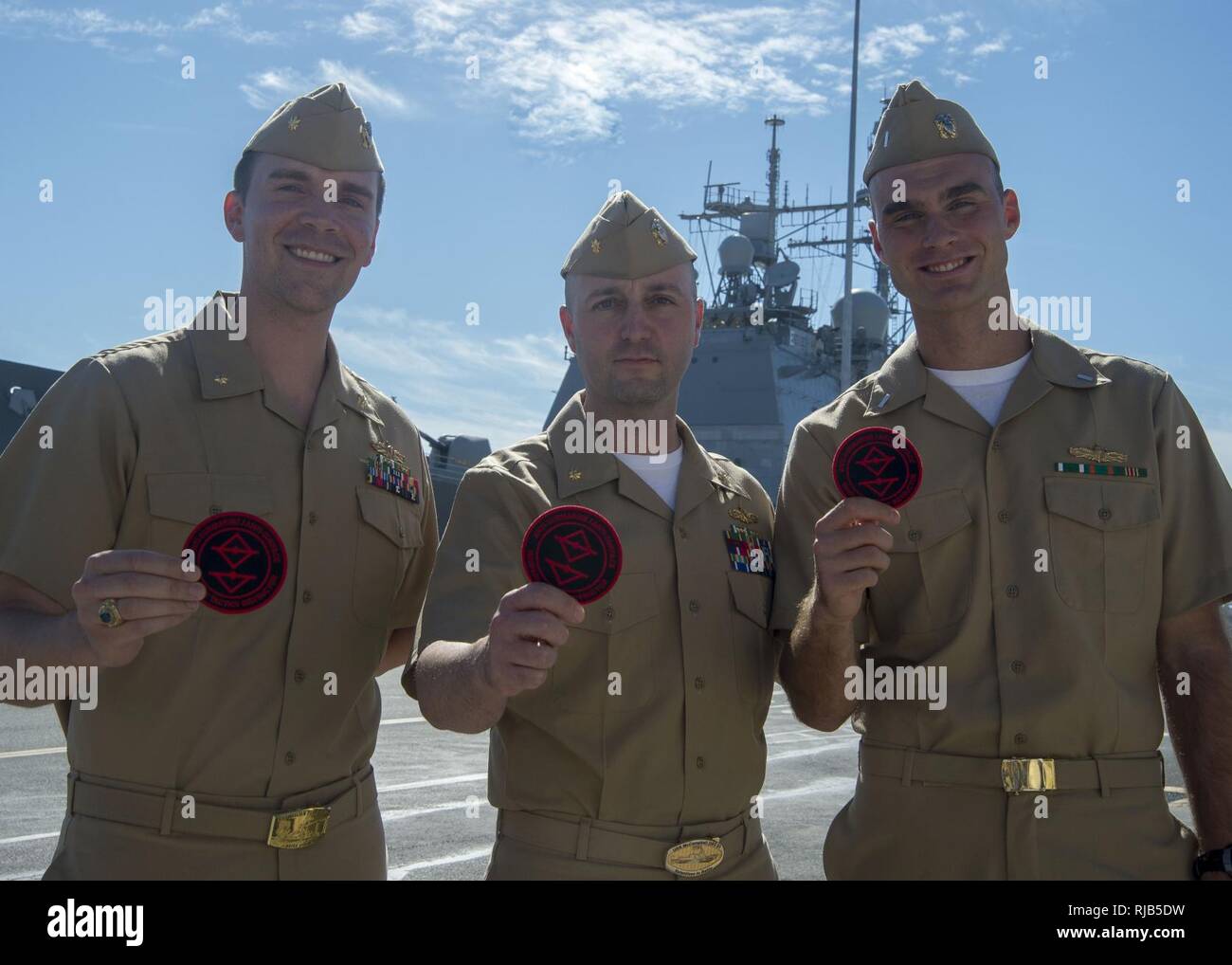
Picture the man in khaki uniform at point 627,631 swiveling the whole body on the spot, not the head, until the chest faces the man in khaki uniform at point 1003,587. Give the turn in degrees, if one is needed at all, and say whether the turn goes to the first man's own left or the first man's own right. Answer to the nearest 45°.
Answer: approximately 45° to the first man's own left

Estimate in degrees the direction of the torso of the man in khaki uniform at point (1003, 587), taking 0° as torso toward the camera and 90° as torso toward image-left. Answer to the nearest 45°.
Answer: approximately 0°

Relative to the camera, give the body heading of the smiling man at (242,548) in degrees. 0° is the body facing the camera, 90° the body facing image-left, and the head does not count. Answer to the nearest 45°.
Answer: approximately 315°

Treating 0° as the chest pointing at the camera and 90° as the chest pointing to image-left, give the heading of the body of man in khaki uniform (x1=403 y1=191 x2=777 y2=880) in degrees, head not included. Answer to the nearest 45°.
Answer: approximately 315°

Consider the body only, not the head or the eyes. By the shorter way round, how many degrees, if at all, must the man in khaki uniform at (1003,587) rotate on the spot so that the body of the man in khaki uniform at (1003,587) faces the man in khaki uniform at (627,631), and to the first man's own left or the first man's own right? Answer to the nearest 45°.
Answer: approximately 90° to the first man's own right

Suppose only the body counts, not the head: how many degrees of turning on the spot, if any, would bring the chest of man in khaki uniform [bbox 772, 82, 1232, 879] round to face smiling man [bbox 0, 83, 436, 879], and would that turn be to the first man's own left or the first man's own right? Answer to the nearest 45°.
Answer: approximately 90° to the first man's own right
